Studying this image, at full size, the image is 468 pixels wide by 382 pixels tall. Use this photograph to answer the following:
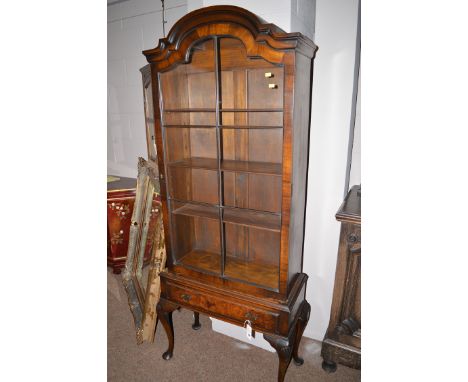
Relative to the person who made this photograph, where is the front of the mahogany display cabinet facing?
facing the viewer and to the left of the viewer

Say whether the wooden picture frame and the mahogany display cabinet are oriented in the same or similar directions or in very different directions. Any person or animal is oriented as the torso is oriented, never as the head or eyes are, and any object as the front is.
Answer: same or similar directions

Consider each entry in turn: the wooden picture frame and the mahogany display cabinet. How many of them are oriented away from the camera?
0

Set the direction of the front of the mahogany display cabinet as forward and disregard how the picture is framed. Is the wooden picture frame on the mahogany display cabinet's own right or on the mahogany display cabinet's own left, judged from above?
on the mahogany display cabinet's own right
